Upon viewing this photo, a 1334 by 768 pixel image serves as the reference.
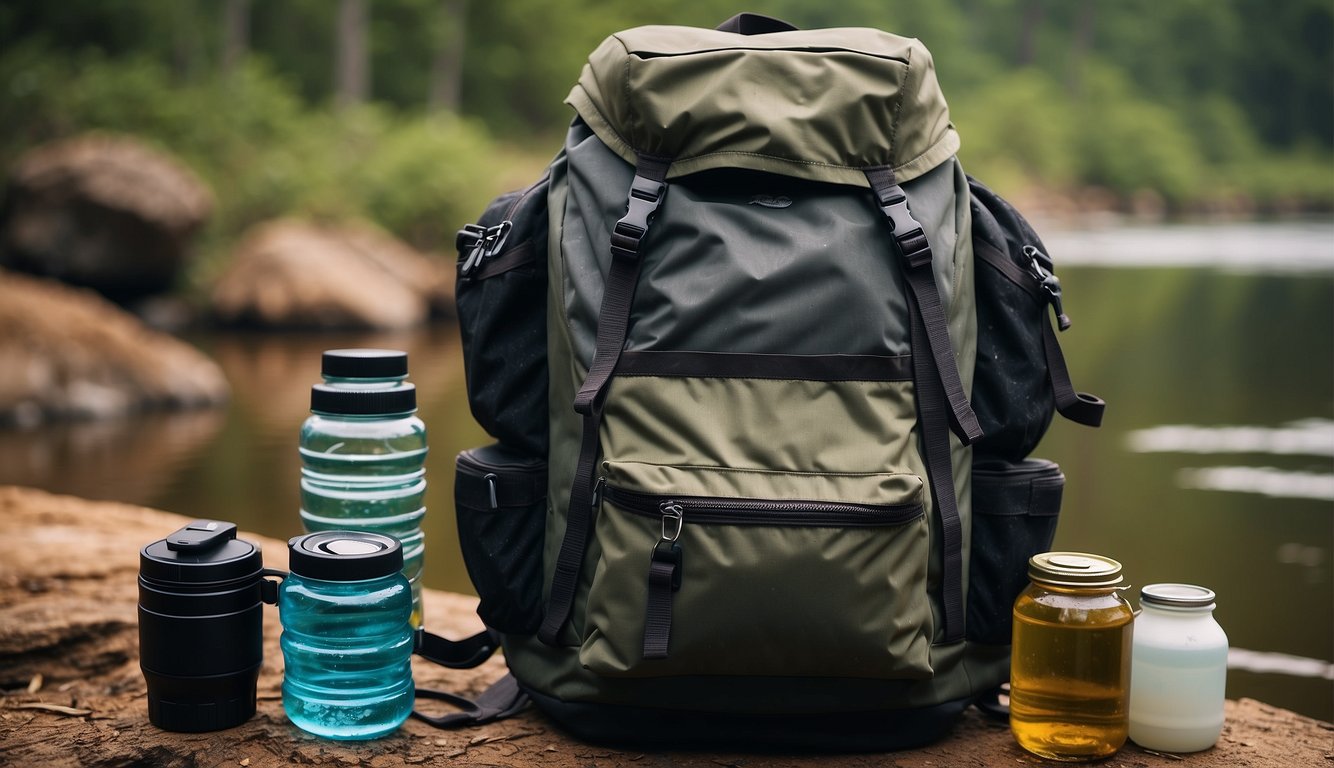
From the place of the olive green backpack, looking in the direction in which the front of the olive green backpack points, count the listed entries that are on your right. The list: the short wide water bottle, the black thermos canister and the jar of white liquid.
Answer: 2

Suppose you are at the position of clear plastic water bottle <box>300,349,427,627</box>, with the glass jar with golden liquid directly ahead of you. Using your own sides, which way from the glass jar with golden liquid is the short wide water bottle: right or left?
right

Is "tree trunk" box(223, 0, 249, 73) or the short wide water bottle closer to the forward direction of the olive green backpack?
the short wide water bottle

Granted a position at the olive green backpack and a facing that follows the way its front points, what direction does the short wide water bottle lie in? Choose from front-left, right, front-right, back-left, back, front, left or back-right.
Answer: right

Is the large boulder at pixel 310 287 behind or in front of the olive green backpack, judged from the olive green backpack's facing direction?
behind

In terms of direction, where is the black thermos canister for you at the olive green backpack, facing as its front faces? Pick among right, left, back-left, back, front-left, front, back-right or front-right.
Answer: right

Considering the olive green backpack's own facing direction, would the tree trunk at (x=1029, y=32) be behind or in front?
behind

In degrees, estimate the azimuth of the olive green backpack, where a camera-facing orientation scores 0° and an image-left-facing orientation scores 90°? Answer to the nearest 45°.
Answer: approximately 0°

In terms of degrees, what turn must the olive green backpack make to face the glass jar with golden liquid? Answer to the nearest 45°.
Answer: approximately 90° to its left
